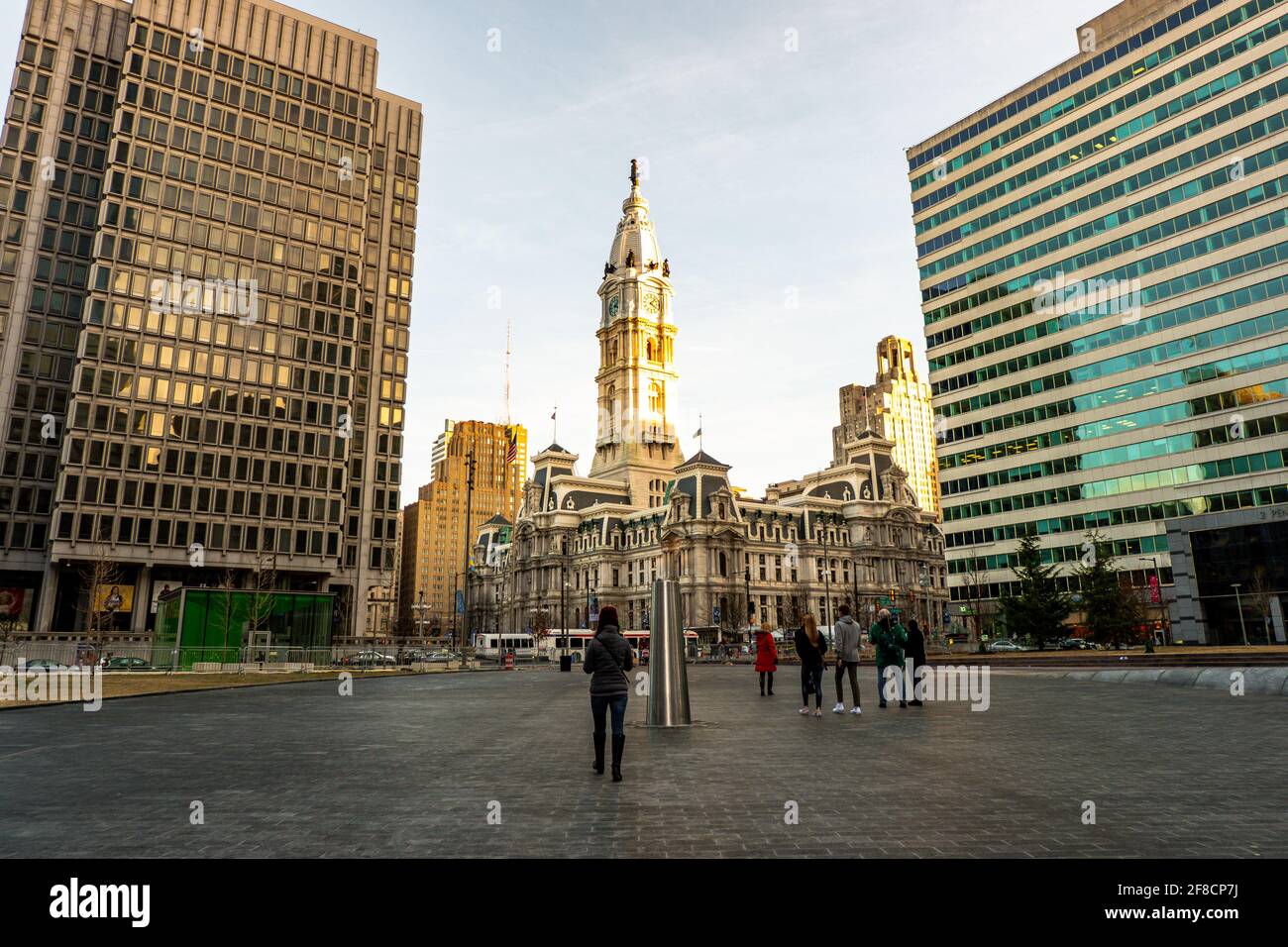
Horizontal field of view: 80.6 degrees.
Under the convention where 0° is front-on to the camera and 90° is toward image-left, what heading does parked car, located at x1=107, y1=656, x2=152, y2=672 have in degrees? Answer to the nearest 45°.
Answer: approximately 270°

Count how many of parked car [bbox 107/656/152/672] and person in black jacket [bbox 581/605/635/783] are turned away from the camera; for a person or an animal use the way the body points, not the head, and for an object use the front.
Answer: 1

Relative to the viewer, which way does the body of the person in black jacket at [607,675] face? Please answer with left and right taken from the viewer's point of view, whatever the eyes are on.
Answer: facing away from the viewer

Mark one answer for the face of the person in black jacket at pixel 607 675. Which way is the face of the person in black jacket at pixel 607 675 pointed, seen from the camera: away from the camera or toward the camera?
away from the camera
